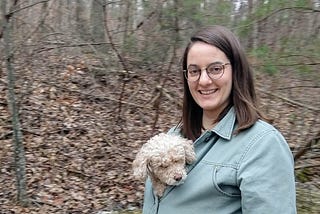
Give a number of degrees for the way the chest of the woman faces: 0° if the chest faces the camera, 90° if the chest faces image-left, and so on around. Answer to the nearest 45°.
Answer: approximately 45°

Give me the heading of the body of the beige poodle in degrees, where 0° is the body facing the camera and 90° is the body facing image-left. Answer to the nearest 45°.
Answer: approximately 315°
